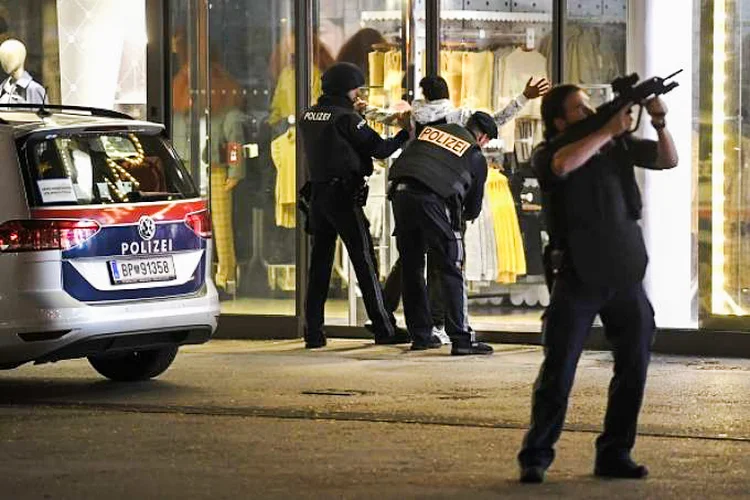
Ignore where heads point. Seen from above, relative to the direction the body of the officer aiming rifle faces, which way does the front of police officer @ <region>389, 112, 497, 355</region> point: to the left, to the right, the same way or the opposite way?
to the left

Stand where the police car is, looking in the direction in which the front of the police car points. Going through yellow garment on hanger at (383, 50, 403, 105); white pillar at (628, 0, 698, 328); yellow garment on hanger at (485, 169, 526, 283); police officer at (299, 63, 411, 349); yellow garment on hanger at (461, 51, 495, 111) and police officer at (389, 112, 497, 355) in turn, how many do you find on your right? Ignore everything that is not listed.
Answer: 6

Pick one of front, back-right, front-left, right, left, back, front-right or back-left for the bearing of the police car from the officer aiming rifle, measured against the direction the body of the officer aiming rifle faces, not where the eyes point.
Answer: back

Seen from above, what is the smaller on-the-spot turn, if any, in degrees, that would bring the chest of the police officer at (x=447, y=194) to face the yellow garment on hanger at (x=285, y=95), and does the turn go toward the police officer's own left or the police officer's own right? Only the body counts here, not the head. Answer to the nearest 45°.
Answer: approximately 90° to the police officer's own left

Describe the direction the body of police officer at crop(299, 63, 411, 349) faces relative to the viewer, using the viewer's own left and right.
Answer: facing away from the viewer and to the right of the viewer

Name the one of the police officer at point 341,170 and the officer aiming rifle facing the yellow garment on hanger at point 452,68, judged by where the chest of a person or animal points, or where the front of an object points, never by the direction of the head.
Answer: the police officer

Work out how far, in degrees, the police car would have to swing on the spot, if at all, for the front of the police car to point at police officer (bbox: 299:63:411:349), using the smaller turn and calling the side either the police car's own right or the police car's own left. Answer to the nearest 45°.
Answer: approximately 90° to the police car's own right

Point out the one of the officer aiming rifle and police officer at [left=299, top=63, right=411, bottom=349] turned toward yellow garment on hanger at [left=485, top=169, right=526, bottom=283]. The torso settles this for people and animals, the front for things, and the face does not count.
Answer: the police officer

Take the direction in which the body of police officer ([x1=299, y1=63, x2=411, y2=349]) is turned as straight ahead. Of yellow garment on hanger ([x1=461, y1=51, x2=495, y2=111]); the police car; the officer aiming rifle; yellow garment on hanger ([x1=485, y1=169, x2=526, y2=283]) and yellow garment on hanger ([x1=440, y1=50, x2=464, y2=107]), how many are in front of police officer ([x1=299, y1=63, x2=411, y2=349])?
3

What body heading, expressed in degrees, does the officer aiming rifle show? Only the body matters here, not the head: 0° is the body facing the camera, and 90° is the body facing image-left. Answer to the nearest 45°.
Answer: approximately 315°

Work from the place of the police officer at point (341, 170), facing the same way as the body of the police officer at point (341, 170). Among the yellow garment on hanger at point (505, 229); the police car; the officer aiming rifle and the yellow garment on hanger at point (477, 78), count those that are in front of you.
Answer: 2

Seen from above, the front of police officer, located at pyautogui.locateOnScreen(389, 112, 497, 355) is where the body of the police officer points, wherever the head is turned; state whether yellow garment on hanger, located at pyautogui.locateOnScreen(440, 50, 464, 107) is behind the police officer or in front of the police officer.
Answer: in front

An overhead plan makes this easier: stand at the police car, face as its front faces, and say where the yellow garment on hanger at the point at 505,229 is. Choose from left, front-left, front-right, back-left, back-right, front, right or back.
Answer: right

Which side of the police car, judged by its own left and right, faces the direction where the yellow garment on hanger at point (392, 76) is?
right

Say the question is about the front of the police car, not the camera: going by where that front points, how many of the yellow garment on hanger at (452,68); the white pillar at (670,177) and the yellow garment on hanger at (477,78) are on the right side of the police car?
3

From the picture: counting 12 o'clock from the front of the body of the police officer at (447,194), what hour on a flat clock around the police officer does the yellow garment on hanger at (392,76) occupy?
The yellow garment on hanger is roughly at 10 o'clock from the police officer.

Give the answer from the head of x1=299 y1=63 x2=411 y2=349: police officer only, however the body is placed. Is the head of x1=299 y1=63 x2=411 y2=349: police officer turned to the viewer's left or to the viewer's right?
to the viewer's right
